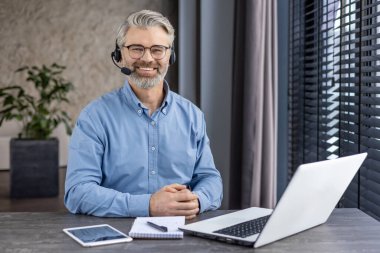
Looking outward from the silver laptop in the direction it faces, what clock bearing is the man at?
The man is roughly at 12 o'clock from the silver laptop.

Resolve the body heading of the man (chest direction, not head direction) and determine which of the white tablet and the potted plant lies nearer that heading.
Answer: the white tablet

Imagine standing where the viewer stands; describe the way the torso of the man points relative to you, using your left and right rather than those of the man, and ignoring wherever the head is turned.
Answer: facing the viewer

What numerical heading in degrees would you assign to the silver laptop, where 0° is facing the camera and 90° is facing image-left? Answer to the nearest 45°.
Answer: approximately 135°

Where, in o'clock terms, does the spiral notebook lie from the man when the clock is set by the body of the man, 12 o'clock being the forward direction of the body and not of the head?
The spiral notebook is roughly at 12 o'clock from the man.

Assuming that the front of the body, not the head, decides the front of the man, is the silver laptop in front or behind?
in front

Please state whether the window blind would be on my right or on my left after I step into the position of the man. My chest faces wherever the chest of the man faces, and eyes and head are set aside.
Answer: on my left

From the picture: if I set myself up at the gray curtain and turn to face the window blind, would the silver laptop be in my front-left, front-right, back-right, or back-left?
front-right

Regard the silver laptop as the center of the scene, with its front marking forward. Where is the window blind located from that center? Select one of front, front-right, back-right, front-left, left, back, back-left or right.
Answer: front-right

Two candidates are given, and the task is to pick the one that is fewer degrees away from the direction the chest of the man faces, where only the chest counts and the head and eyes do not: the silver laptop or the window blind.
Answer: the silver laptop

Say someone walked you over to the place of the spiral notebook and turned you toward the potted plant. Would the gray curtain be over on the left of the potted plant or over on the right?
right

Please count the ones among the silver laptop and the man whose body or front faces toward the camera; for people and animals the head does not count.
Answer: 1

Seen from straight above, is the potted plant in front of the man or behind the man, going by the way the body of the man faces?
behind
